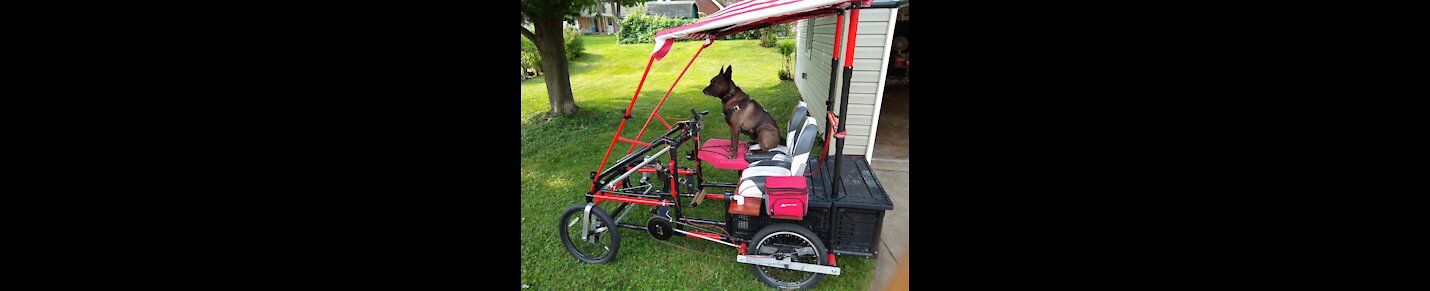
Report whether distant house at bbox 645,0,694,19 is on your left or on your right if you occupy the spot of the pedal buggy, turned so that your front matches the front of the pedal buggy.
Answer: on your right

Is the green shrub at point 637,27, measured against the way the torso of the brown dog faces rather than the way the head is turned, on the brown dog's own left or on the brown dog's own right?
on the brown dog's own right

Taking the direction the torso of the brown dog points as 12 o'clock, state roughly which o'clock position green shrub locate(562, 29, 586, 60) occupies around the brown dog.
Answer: The green shrub is roughly at 2 o'clock from the brown dog.

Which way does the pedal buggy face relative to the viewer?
to the viewer's left

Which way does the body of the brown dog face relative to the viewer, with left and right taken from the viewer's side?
facing to the left of the viewer

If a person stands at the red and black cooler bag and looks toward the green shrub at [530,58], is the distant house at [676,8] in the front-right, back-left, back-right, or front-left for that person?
front-right

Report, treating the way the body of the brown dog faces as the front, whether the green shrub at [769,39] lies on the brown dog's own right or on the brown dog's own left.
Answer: on the brown dog's own right

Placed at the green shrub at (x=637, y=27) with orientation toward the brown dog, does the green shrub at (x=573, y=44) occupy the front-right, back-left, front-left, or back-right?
front-right

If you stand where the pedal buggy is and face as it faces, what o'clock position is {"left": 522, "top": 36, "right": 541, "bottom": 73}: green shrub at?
The green shrub is roughly at 2 o'clock from the pedal buggy.

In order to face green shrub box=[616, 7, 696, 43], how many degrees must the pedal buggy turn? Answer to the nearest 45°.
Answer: approximately 90° to its right

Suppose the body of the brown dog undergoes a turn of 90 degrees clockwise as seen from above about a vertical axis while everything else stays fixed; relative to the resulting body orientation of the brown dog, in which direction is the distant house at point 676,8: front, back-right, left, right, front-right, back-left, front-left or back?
front

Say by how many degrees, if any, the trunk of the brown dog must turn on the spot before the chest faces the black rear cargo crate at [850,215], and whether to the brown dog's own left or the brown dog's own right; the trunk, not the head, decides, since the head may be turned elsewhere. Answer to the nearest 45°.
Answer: approximately 135° to the brown dog's own left
